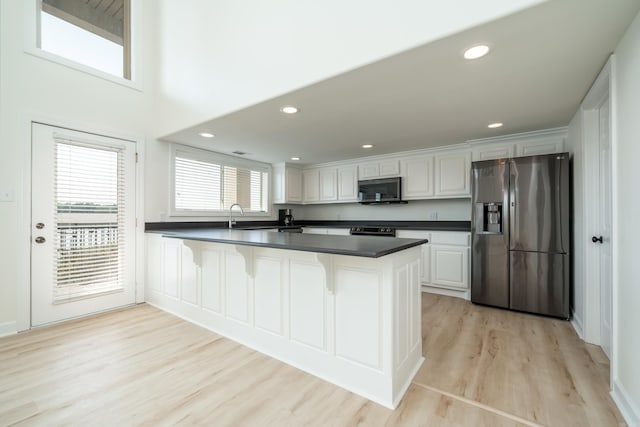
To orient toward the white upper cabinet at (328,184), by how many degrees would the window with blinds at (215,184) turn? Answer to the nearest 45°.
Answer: approximately 45° to its left

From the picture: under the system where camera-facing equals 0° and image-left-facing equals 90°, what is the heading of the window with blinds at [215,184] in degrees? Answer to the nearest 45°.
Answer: approximately 315°

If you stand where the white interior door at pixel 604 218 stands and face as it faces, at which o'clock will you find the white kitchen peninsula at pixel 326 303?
The white kitchen peninsula is roughly at 10 o'clock from the white interior door.
